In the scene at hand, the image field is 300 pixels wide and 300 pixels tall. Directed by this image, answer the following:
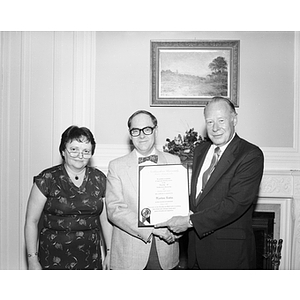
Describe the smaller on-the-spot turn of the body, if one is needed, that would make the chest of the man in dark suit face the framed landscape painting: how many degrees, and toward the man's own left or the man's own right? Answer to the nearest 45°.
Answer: approximately 135° to the man's own right

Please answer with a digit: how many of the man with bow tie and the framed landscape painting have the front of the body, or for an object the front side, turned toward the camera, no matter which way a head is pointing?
2

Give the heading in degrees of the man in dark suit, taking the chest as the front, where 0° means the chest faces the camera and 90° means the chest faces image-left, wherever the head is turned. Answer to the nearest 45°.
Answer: approximately 45°

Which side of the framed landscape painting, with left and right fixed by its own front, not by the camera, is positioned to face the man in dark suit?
front

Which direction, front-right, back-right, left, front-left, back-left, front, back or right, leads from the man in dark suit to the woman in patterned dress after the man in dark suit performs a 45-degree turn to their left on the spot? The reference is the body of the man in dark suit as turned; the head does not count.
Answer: right

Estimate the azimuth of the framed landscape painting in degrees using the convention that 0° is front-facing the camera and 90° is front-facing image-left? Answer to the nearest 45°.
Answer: approximately 0°

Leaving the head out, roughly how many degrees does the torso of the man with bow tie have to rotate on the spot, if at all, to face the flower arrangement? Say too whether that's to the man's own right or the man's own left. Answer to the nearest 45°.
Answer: approximately 180°

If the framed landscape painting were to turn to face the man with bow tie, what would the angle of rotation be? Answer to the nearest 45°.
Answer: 0° — it already faces them
